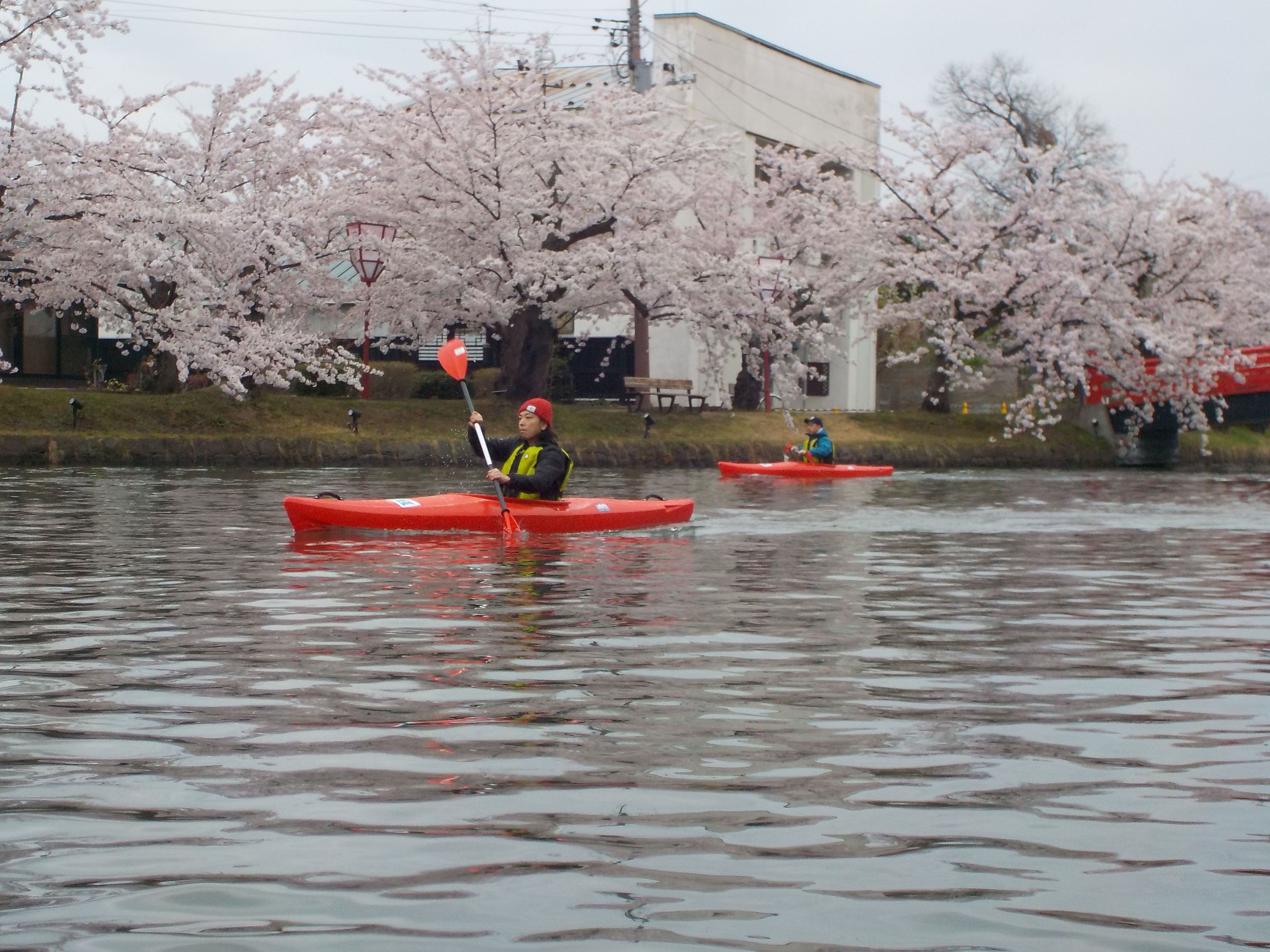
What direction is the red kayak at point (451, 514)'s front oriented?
to the viewer's left

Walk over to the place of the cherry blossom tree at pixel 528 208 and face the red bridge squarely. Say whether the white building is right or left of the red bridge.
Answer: left

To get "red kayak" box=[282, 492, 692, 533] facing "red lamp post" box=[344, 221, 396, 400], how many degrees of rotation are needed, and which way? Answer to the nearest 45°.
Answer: approximately 90° to its right

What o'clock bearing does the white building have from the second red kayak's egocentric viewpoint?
The white building is roughly at 3 o'clock from the second red kayak.

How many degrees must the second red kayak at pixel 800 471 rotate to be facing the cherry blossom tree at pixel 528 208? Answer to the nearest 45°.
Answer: approximately 45° to its right

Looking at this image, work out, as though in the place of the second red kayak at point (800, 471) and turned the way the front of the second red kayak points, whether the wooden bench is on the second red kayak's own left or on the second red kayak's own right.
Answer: on the second red kayak's own right

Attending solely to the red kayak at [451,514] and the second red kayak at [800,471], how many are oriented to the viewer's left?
2

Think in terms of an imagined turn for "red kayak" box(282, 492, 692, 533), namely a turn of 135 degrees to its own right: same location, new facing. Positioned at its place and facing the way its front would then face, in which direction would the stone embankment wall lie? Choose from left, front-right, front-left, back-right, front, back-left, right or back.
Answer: front-left

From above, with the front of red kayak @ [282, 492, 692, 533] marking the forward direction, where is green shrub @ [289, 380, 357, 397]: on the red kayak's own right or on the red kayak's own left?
on the red kayak's own right

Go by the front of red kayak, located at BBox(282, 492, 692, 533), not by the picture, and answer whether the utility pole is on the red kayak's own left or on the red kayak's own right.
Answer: on the red kayak's own right

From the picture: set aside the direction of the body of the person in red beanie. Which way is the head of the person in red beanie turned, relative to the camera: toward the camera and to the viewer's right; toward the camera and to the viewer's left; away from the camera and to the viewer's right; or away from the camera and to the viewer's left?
toward the camera and to the viewer's left

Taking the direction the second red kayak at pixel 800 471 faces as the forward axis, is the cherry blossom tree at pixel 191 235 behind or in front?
in front

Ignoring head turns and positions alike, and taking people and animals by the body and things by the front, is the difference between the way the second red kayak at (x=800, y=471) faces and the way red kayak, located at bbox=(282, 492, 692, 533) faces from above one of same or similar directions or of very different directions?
same or similar directions

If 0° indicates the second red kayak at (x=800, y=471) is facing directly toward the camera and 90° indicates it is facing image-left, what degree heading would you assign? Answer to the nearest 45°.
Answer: approximately 90°

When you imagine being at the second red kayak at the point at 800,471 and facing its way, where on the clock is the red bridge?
The red bridge is roughly at 4 o'clock from the second red kayak.
